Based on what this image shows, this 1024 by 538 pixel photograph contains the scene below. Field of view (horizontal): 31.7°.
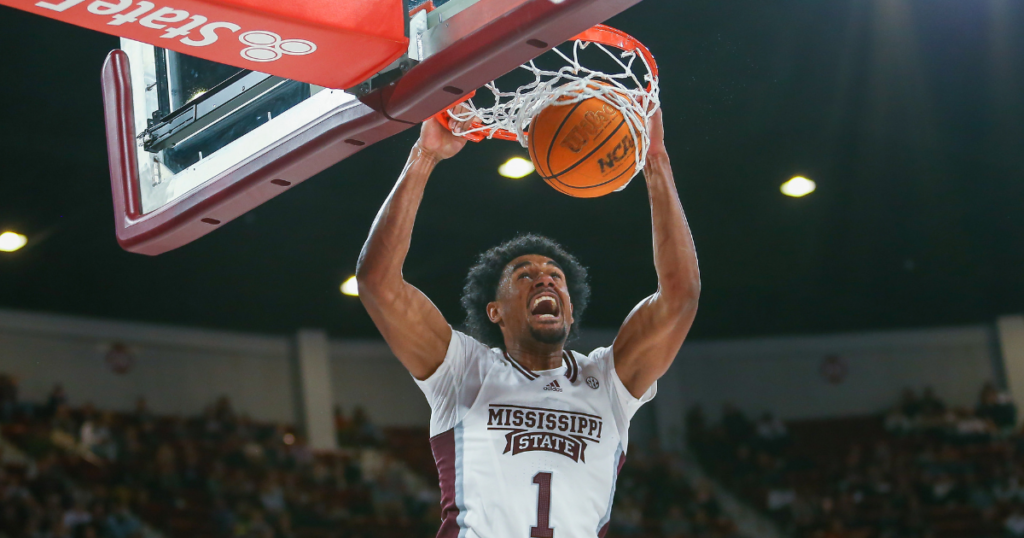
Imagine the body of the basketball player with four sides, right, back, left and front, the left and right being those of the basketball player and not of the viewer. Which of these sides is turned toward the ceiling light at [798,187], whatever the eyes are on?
back

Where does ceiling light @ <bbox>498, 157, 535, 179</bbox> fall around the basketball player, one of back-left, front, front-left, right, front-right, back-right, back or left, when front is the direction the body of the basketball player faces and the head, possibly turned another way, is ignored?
back
